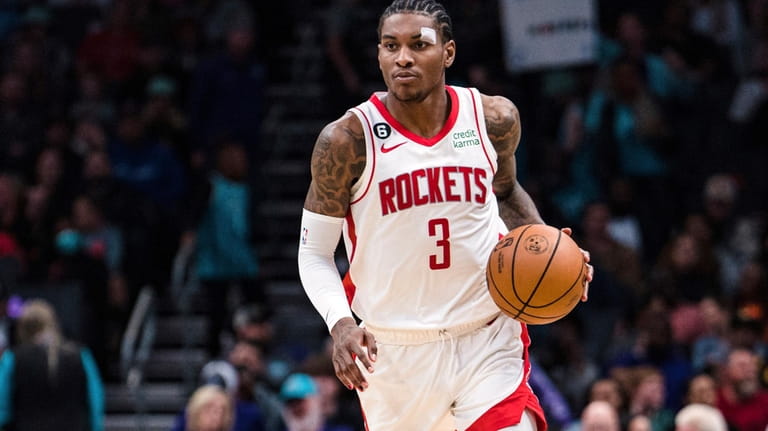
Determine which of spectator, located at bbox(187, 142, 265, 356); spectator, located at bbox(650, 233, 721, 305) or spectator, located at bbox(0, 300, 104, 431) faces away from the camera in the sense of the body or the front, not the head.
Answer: spectator, located at bbox(0, 300, 104, 431)

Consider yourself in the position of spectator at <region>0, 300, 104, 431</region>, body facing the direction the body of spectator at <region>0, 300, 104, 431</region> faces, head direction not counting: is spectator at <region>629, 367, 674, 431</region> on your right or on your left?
on your right

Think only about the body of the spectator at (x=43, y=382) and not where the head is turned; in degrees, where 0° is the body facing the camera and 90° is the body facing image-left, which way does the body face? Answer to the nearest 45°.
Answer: approximately 180°

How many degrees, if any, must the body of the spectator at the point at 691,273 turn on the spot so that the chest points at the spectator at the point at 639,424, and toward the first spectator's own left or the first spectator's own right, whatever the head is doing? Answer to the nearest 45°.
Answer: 0° — they already face them

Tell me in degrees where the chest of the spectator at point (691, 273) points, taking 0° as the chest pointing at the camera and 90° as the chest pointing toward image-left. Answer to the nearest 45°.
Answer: approximately 0°
